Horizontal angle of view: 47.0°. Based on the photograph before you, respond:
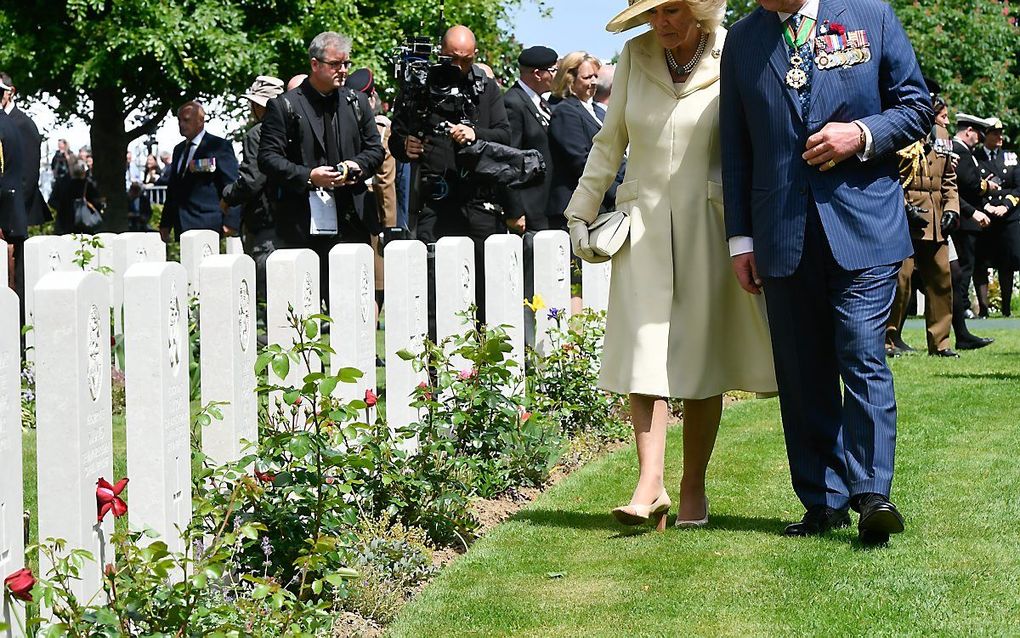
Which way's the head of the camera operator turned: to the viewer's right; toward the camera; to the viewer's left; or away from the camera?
toward the camera

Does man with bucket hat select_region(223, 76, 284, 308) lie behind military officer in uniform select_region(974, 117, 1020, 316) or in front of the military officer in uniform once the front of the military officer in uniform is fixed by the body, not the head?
in front

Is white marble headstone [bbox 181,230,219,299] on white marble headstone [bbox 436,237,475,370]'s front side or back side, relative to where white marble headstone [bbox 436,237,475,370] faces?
on the back side

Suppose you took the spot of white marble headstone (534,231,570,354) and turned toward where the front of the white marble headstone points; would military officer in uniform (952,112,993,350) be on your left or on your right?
on your left

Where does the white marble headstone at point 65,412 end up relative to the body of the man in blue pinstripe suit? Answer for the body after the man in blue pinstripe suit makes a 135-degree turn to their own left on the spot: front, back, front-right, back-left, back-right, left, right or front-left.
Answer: back

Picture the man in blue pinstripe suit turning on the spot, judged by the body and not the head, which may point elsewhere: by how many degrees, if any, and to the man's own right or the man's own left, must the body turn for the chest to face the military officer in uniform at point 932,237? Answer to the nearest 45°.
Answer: approximately 180°

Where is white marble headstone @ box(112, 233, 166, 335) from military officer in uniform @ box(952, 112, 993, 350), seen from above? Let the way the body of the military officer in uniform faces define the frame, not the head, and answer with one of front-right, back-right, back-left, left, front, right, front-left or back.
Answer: back-right

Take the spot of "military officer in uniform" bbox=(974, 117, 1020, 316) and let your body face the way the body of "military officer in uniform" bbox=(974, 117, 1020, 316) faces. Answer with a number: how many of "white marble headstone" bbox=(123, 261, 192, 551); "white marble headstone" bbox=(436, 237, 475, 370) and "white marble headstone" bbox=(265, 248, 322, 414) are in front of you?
3

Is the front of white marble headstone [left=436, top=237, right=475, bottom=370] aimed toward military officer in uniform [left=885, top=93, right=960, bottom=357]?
no

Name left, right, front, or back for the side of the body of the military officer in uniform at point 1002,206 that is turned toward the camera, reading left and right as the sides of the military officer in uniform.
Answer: front

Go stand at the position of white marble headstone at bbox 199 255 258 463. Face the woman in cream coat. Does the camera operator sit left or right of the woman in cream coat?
left

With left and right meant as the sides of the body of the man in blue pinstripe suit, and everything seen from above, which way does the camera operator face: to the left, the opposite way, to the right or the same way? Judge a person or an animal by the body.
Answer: the same way

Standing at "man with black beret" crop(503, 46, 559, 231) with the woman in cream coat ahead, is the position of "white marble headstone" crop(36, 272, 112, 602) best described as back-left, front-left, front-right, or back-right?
front-right
